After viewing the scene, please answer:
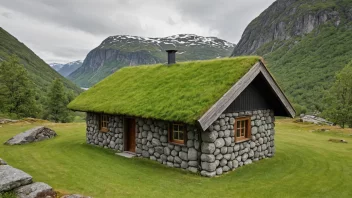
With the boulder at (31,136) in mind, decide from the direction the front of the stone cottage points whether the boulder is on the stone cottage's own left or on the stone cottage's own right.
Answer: on the stone cottage's own right

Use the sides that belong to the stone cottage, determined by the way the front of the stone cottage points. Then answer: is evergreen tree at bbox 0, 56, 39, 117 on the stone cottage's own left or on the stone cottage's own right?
on the stone cottage's own right

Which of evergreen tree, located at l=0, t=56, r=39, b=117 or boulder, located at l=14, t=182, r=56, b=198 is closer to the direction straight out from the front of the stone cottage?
the boulder

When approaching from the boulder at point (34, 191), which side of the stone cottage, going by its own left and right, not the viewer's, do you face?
front

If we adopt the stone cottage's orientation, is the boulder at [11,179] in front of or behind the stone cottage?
in front

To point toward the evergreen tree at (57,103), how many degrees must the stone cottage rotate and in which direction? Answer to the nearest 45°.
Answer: approximately 90° to its right
